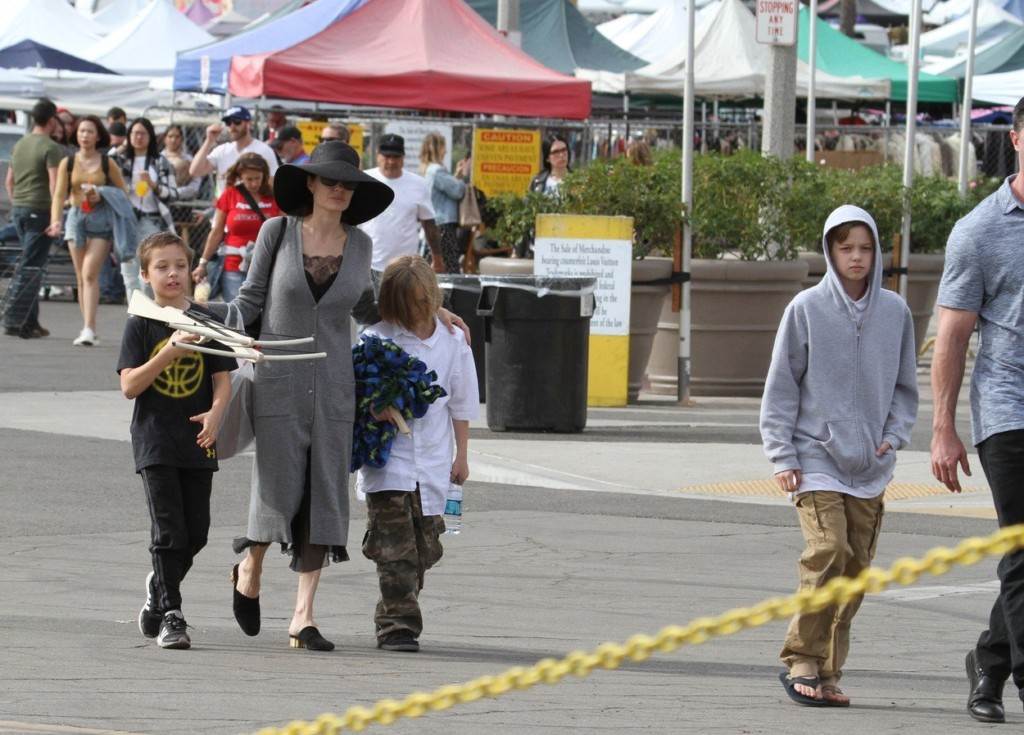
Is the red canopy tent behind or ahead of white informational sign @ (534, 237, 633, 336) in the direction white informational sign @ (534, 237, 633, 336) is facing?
behind

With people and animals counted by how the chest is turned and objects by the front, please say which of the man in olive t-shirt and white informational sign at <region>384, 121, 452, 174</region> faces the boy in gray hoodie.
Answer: the white informational sign

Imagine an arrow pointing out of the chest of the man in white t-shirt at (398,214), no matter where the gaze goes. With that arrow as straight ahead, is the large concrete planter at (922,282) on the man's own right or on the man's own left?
on the man's own left

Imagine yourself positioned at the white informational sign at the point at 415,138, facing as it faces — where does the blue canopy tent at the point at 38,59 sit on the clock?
The blue canopy tent is roughly at 5 o'clock from the white informational sign.
